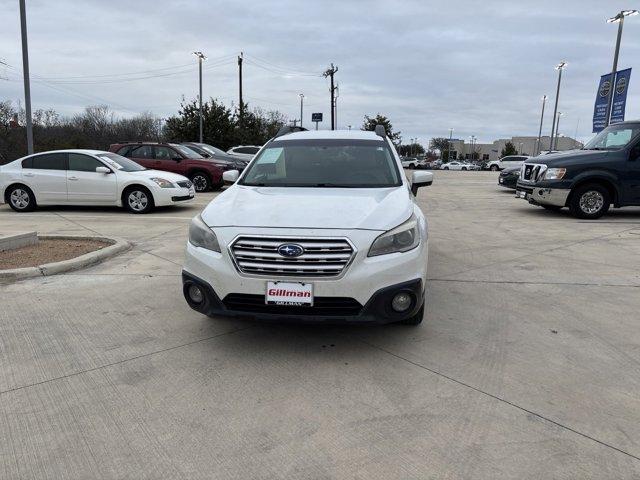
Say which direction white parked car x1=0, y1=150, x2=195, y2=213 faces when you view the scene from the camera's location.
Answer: facing to the right of the viewer

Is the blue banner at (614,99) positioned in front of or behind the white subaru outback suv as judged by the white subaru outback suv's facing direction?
behind

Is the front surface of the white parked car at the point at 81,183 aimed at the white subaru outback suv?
no

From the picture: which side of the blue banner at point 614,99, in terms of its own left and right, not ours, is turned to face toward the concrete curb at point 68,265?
front

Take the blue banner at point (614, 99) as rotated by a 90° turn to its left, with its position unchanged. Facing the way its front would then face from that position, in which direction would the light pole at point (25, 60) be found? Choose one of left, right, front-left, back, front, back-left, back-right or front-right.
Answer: back-right

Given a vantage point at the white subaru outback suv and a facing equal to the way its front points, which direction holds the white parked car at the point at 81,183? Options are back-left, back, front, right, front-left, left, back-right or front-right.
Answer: back-right

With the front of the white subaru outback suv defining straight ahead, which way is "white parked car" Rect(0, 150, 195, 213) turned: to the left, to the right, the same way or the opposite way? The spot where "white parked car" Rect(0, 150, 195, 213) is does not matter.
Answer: to the left

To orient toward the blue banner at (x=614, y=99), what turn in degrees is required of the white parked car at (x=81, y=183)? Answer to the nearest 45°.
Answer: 0° — it already faces it

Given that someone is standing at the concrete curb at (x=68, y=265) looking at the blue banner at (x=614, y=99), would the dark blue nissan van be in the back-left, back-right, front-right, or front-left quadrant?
front-right

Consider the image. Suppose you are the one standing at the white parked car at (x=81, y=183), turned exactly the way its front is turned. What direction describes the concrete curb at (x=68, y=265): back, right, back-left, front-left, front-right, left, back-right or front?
right

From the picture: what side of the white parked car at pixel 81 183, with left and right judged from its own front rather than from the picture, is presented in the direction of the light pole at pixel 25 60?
left

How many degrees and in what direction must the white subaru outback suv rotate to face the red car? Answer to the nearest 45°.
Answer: approximately 180°

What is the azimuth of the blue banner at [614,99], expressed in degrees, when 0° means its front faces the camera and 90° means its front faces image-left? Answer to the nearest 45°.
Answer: approximately 0°

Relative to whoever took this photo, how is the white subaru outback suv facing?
facing the viewer
